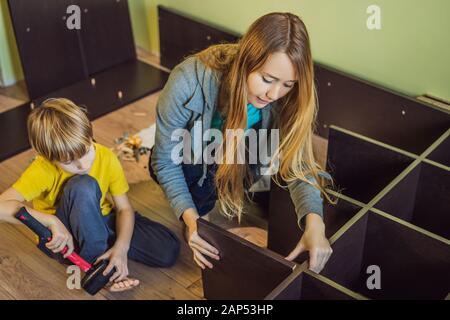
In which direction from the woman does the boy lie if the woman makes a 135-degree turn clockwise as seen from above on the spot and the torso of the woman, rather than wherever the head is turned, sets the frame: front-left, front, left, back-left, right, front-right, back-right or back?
front

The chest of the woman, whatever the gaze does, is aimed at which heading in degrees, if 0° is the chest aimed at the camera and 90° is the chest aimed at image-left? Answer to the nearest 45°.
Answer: approximately 315°

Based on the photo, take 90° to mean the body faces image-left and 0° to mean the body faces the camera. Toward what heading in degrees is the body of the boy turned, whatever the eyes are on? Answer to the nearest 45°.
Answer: approximately 315°
